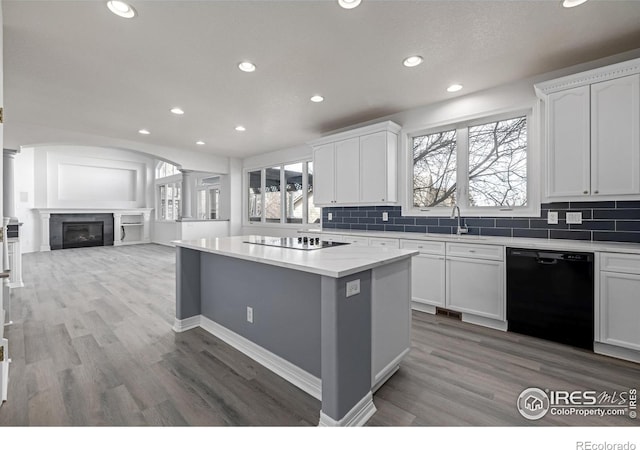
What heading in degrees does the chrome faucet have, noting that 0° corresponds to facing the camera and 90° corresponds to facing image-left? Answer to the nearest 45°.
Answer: approximately 45°

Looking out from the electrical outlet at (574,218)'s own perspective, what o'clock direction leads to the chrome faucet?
The chrome faucet is roughly at 3 o'clock from the electrical outlet.

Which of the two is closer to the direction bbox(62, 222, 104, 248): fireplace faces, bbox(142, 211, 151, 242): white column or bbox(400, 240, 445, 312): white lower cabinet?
the white lower cabinet

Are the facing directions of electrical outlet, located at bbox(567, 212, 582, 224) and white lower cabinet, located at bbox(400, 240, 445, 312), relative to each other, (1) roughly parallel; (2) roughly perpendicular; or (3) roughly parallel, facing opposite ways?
roughly parallel

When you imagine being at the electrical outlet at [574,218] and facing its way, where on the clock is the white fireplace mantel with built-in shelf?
The white fireplace mantel with built-in shelf is roughly at 3 o'clock from the electrical outlet.

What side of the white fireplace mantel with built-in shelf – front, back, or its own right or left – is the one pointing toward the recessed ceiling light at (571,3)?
front

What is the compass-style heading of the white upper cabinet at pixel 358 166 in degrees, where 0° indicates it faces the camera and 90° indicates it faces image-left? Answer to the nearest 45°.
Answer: approximately 45°

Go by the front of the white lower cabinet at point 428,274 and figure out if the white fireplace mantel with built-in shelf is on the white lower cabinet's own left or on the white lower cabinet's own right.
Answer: on the white lower cabinet's own right

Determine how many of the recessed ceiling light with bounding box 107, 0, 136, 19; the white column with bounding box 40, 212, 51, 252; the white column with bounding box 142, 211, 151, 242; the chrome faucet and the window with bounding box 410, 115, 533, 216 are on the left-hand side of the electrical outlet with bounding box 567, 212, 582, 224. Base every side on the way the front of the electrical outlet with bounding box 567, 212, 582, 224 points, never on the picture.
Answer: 0

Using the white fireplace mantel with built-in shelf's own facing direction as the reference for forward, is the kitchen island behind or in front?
in front

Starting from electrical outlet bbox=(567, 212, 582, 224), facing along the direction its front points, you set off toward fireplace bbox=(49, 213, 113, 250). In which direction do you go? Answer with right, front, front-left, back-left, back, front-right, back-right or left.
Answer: right

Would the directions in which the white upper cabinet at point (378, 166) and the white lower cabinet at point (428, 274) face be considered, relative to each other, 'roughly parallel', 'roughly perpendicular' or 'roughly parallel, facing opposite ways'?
roughly parallel

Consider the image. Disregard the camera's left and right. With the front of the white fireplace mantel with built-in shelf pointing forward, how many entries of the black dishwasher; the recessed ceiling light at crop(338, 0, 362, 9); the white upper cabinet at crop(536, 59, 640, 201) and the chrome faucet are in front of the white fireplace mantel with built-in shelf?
4

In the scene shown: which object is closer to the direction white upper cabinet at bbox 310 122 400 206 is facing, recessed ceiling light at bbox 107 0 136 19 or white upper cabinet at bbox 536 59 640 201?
the recessed ceiling light

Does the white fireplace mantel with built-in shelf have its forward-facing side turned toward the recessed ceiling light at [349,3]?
yes

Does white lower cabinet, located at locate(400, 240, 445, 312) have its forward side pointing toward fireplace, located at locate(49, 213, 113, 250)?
no

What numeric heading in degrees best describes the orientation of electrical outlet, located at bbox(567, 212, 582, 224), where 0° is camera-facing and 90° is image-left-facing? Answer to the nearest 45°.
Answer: approximately 0°

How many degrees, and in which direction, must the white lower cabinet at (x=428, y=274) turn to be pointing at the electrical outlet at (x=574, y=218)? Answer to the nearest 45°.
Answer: approximately 135° to its left

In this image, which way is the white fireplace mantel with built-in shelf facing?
toward the camera

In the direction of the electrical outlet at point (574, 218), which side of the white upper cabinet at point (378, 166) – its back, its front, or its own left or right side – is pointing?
left
